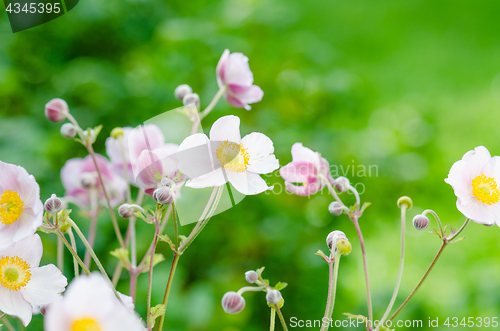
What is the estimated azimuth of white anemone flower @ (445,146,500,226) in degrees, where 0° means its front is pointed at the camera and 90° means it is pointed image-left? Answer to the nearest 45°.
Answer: approximately 0°
